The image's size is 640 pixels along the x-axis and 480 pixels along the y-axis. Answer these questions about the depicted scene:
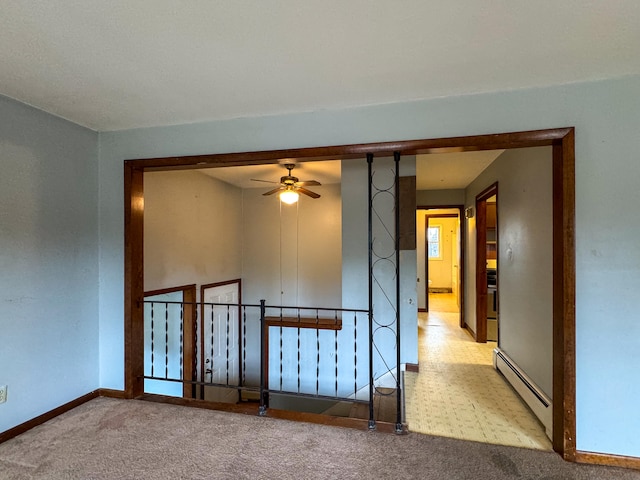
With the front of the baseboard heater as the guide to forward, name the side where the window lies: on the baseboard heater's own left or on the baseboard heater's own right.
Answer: on the baseboard heater's own right

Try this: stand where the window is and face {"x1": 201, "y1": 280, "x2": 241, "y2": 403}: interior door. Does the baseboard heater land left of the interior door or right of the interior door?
left

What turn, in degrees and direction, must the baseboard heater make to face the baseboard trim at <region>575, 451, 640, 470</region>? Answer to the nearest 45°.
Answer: approximately 135° to its left

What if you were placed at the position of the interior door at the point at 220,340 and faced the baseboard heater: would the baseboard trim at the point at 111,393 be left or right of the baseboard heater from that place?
right

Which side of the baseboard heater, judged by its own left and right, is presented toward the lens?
left

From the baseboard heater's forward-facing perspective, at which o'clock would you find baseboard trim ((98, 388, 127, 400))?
The baseboard trim is roughly at 11 o'clock from the baseboard heater.

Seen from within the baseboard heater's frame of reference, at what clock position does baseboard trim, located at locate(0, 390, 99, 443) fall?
The baseboard trim is roughly at 11 o'clock from the baseboard heater.

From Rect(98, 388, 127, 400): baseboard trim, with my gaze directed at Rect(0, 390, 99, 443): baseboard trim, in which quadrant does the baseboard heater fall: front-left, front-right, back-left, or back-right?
back-left
